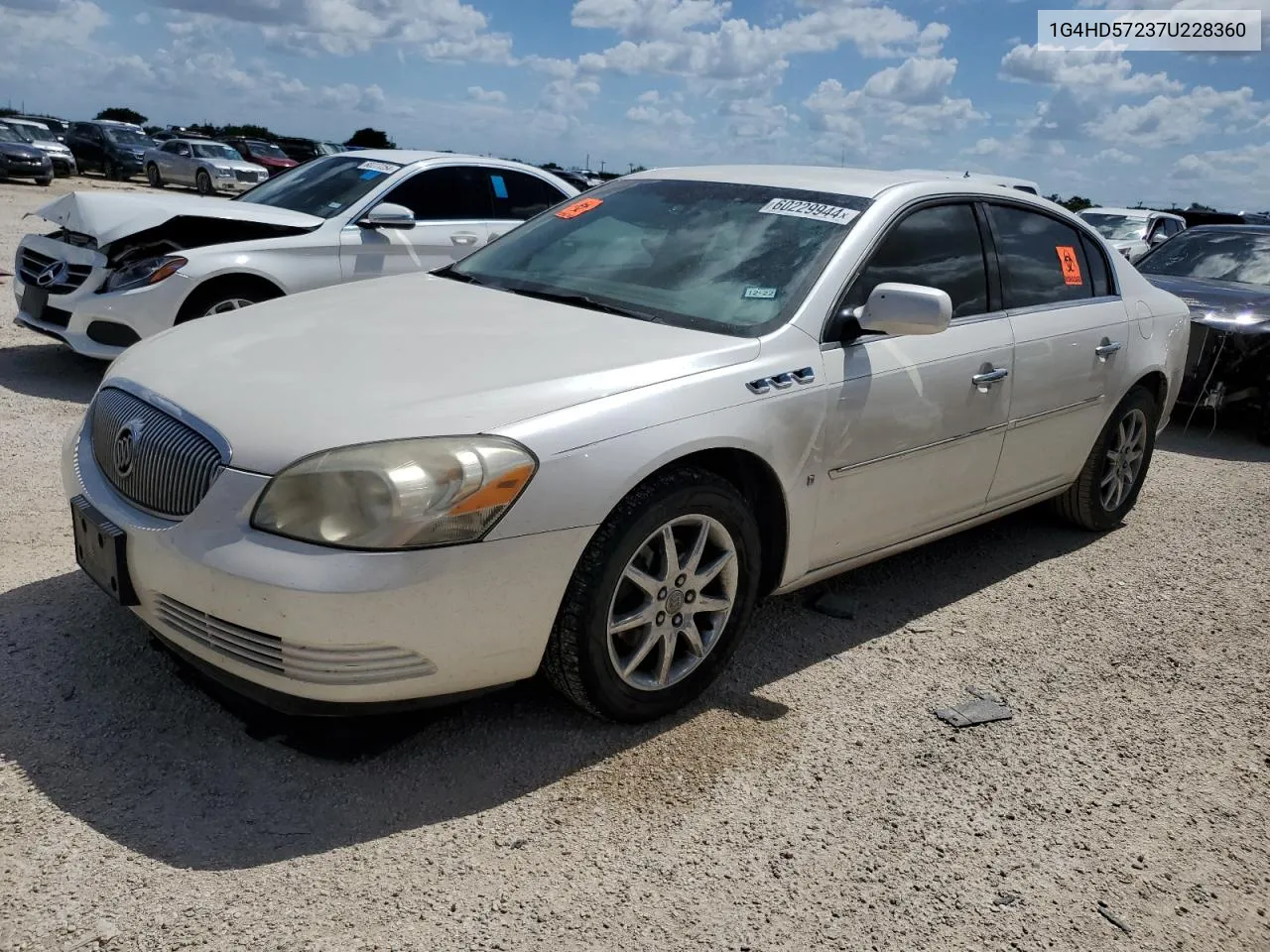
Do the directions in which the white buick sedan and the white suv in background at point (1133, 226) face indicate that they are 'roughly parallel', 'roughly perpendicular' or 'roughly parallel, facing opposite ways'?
roughly parallel

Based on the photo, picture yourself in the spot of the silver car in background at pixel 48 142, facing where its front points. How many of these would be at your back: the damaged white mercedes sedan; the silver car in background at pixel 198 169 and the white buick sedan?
0

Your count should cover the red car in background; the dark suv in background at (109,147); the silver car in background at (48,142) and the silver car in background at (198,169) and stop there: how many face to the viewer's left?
0

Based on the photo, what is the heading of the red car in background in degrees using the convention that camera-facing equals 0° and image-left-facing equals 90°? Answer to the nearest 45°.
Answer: approximately 315°

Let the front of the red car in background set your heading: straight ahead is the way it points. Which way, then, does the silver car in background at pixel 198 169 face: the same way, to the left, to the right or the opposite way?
the same way

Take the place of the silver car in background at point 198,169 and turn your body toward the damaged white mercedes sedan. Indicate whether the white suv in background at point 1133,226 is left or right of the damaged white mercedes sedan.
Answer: left

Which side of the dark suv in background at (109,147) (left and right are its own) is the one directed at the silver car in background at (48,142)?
right

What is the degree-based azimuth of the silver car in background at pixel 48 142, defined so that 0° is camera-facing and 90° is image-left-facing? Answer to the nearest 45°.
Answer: approximately 315°

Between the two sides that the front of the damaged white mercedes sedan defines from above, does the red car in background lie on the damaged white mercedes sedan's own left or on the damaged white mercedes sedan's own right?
on the damaged white mercedes sedan's own right

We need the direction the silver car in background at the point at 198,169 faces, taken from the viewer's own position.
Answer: facing the viewer and to the right of the viewer

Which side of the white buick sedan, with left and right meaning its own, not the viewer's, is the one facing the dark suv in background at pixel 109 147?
right

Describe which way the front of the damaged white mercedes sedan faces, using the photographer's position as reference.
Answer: facing the viewer and to the left of the viewer

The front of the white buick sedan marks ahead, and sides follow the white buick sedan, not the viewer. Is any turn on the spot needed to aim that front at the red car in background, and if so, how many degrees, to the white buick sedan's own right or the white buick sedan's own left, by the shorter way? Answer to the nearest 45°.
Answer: approximately 135° to the white buick sedan's own right

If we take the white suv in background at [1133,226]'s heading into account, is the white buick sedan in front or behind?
in front

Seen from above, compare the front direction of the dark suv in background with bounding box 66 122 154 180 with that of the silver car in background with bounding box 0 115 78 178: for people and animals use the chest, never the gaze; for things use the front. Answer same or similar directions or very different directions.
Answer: same or similar directions

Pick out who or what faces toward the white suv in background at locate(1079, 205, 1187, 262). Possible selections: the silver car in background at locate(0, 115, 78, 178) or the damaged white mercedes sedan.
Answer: the silver car in background

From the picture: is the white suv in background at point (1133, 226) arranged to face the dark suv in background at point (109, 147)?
no

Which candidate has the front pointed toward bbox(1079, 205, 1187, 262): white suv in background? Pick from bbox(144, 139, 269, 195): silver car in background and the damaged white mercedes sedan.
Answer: the silver car in background
